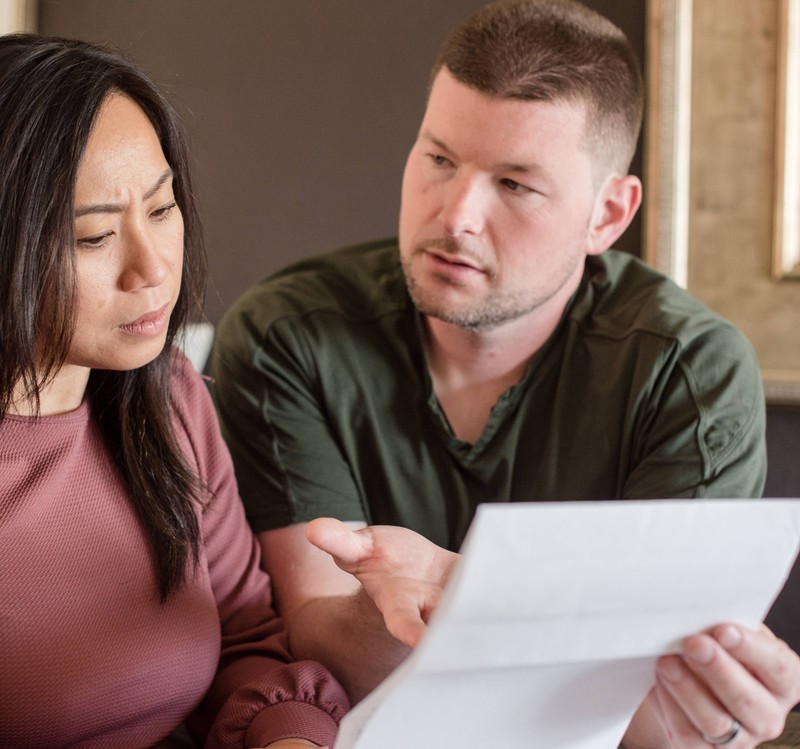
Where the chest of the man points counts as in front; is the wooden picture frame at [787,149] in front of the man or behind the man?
behind

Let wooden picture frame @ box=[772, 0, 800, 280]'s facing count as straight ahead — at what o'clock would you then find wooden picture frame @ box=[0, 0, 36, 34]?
wooden picture frame @ box=[0, 0, 36, 34] is roughly at 3 o'clock from wooden picture frame @ box=[772, 0, 800, 280].

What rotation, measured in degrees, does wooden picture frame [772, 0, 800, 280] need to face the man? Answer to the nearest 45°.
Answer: approximately 45° to its right

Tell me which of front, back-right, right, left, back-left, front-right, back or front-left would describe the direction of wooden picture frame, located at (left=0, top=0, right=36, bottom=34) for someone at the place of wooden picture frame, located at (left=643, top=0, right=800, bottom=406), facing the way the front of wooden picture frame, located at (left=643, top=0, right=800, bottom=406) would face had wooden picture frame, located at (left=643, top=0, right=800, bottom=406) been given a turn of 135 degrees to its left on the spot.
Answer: back-left

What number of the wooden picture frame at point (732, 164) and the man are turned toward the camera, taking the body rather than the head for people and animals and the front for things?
2

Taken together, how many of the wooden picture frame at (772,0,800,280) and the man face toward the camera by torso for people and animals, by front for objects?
2

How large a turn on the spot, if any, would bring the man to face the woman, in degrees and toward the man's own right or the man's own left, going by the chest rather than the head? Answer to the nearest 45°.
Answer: approximately 45° to the man's own right

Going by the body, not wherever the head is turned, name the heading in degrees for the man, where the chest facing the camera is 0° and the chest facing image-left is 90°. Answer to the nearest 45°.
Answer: approximately 0°

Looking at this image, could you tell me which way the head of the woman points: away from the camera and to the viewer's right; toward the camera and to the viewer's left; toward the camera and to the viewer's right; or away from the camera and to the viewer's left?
toward the camera and to the viewer's right
